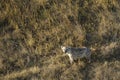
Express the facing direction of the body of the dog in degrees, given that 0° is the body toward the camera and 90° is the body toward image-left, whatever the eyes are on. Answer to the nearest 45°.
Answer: approximately 90°
